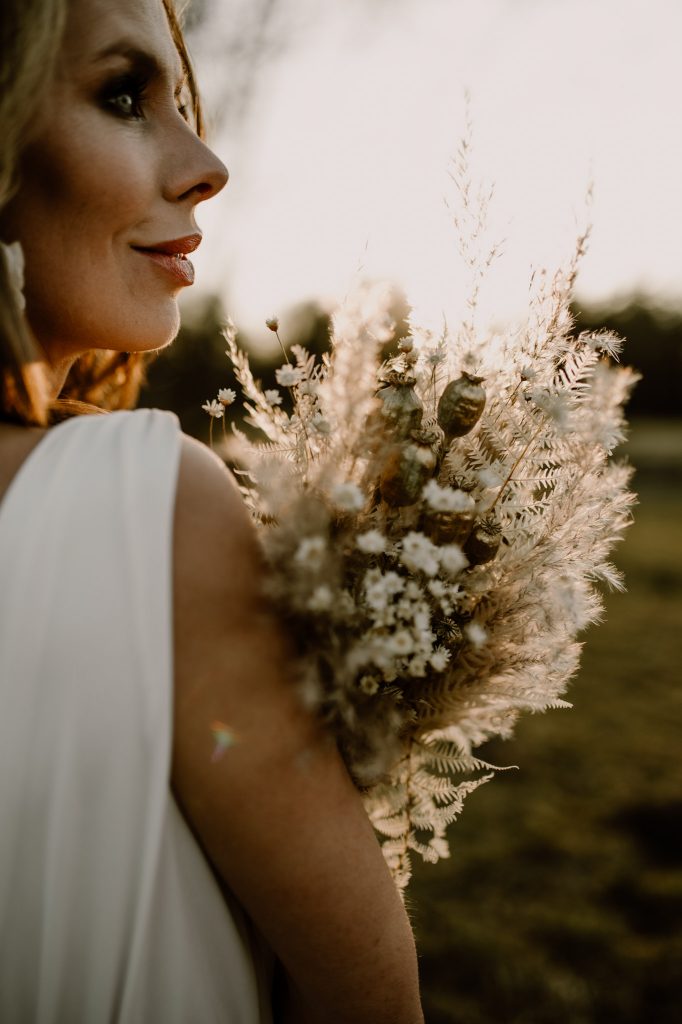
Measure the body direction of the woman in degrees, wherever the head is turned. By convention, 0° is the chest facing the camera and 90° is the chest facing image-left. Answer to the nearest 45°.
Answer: approximately 225°

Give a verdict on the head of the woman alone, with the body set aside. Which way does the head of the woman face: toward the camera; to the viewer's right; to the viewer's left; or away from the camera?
to the viewer's right
